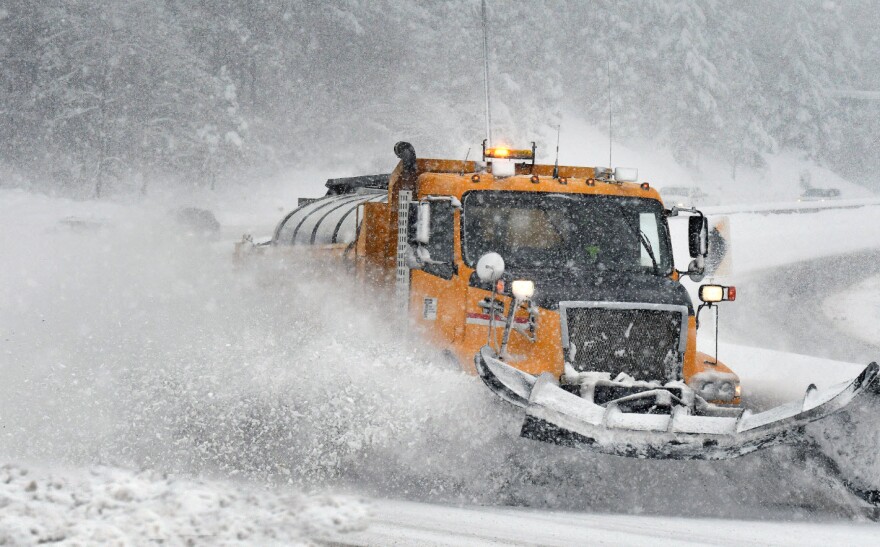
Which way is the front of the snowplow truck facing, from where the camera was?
facing the viewer and to the right of the viewer

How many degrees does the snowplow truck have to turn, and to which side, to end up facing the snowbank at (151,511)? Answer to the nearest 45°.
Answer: approximately 90° to its right
